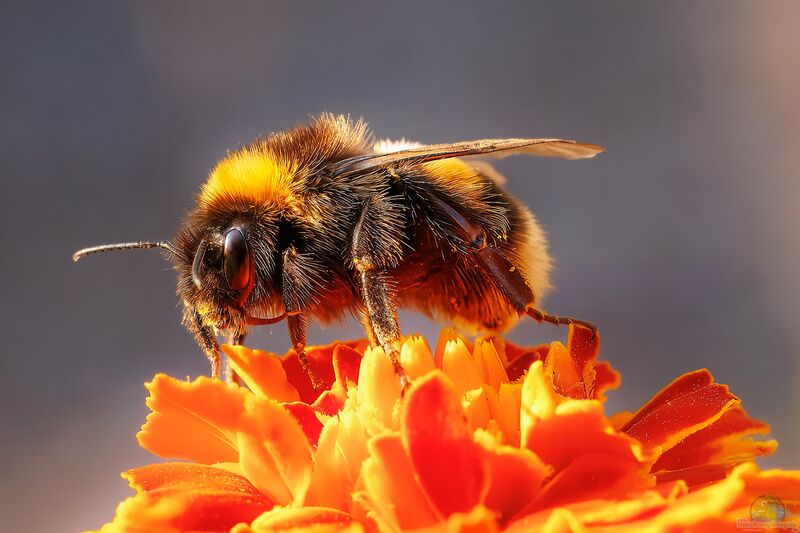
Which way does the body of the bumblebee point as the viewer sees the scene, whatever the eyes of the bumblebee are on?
to the viewer's left
